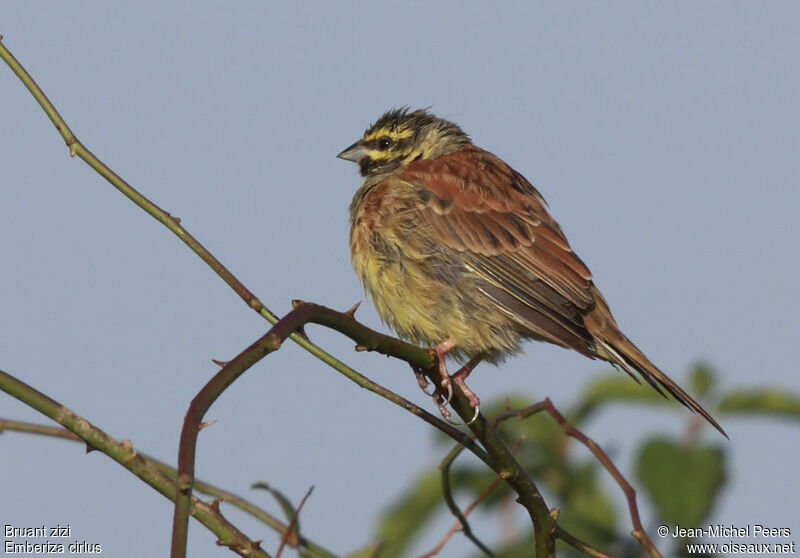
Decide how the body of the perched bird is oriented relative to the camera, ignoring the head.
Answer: to the viewer's left

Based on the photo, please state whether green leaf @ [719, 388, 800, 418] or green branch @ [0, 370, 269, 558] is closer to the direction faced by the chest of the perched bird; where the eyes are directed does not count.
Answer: the green branch
